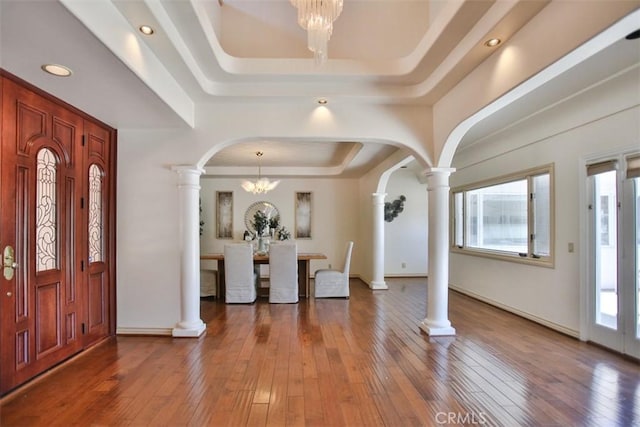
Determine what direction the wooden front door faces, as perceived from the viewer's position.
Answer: facing the viewer and to the right of the viewer

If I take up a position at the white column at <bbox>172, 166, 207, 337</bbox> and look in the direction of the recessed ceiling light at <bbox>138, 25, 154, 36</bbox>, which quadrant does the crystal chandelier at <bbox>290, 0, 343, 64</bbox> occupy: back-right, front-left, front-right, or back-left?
front-left

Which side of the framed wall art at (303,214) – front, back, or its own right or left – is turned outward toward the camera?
front

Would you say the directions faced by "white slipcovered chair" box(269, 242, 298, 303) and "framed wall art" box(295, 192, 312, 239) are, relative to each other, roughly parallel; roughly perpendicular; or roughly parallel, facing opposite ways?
roughly parallel, facing opposite ways

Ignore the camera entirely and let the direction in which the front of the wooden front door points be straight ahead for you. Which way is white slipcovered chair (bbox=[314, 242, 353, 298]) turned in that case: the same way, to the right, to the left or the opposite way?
the opposite way

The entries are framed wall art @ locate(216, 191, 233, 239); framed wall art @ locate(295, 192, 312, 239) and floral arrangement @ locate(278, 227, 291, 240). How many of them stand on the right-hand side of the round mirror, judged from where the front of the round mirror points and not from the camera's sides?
1

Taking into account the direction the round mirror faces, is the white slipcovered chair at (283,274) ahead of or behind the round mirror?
ahead

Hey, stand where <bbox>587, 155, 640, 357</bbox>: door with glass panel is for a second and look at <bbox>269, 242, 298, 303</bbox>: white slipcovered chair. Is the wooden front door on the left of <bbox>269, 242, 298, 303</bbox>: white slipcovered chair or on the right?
left

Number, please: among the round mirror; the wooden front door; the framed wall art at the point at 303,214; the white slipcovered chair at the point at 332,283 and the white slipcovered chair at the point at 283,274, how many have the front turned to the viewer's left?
1

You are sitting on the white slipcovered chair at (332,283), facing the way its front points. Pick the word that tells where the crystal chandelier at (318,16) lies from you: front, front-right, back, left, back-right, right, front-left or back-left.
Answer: left

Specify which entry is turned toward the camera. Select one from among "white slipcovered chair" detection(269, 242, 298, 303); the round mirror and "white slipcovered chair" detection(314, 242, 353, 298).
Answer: the round mirror

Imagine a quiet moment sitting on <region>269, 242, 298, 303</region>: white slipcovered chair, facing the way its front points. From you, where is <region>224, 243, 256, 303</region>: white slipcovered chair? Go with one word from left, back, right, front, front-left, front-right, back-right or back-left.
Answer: left

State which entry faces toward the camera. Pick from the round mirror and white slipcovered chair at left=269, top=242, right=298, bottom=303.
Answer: the round mirror

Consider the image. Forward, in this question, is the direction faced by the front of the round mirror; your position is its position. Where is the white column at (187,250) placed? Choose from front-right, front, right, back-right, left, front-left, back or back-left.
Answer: front

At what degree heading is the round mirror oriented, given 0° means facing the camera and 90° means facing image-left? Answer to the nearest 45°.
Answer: approximately 0°

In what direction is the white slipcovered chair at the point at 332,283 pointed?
to the viewer's left
